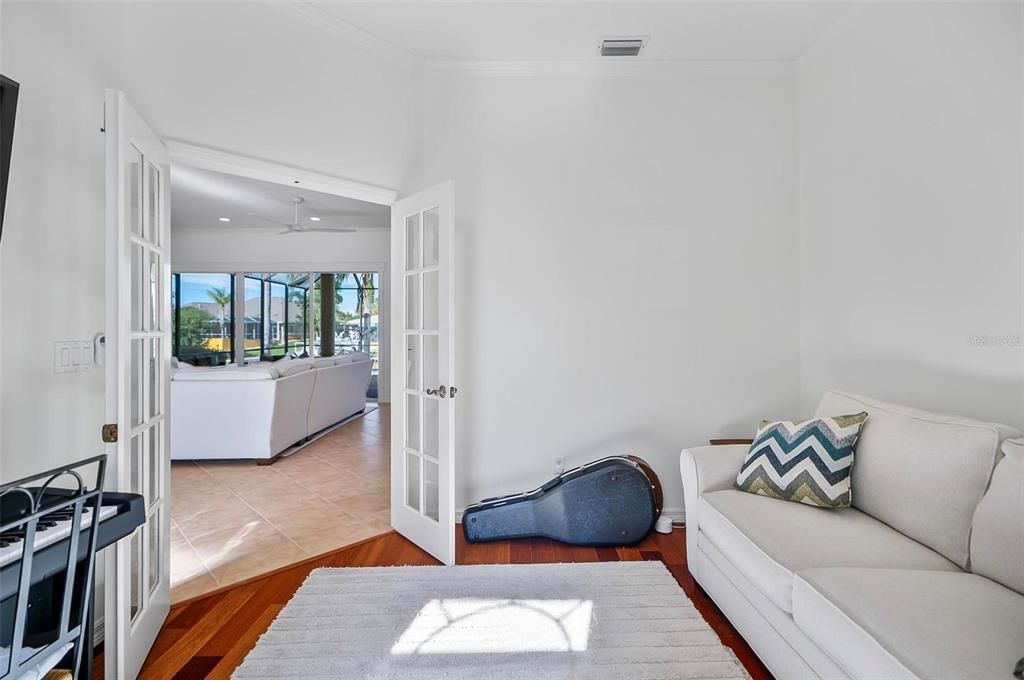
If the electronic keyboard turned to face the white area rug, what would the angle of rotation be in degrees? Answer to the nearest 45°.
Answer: approximately 45° to its left

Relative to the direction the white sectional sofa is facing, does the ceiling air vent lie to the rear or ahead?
to the rear

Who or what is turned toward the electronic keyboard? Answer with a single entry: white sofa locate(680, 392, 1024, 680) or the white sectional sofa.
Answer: the white sofa

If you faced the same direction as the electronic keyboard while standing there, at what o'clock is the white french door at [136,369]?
The white french door is roughly at 8 o'clock from the electronic keyboard.

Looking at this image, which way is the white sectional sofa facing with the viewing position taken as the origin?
facing away from the viewer and to the left of the viewer

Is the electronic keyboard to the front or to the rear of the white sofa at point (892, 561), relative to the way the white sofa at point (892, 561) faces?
to the front

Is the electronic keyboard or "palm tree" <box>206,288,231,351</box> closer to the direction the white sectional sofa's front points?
the palm tree

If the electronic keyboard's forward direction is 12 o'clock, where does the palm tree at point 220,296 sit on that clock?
The palm tree is roughly at 8 o'clock from the electronic keyboard.

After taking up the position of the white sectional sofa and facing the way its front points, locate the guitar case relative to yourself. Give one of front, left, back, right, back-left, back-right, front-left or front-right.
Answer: back

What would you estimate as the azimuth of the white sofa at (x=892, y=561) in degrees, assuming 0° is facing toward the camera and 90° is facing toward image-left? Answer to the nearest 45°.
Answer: approximately 45°

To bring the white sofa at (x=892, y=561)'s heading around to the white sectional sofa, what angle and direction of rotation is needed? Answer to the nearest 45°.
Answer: approximately 45° to its right

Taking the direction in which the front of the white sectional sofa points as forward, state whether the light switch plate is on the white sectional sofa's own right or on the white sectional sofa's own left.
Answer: on the white sectional sofa's own left
